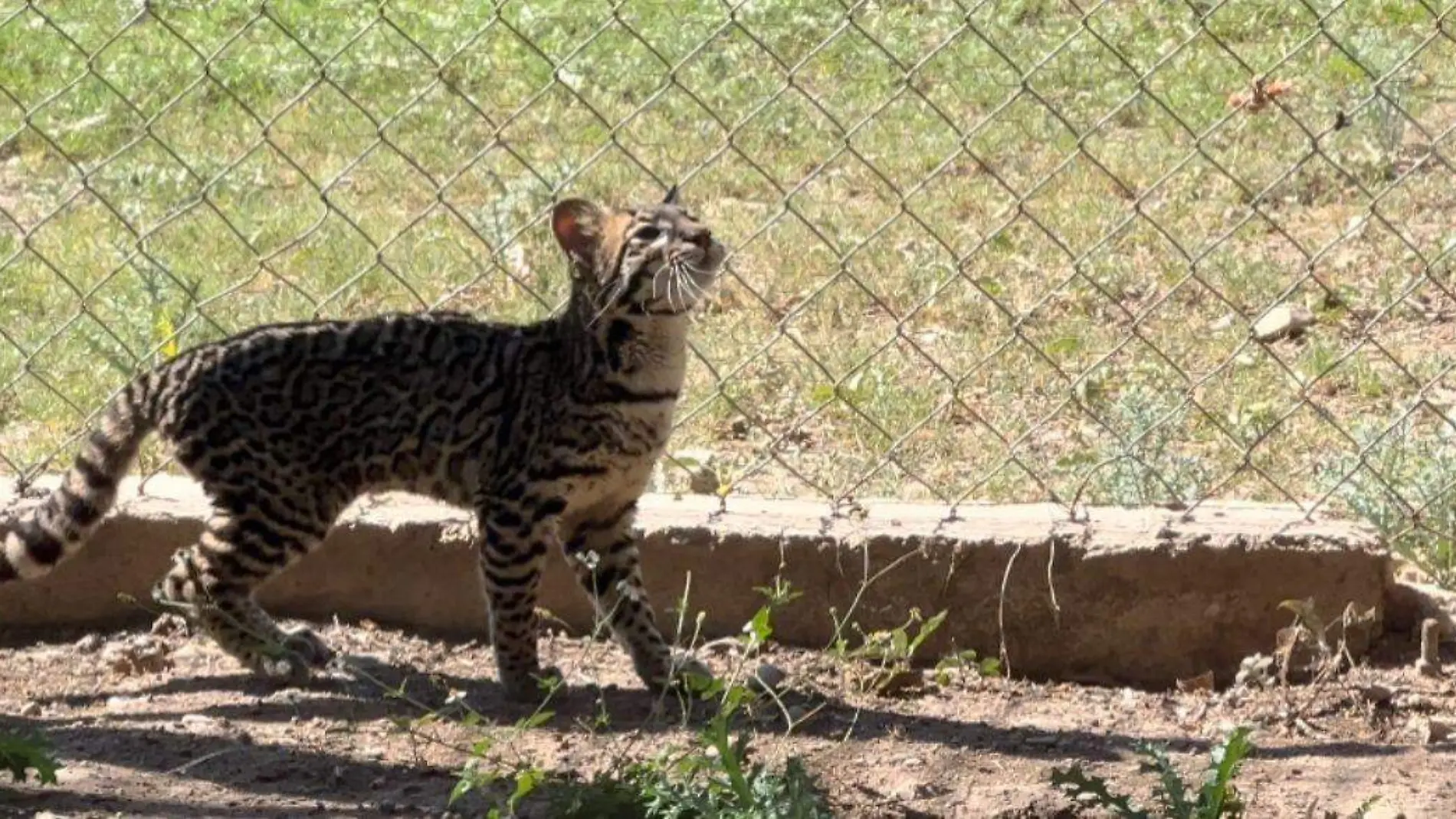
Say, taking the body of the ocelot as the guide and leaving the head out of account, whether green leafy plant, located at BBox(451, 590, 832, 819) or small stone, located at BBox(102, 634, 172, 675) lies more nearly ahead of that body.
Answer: the green leafy plant

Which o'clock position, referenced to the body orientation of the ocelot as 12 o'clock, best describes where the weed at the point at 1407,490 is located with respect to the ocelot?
The weed is roughly at 12 o'clock from the ocelot.

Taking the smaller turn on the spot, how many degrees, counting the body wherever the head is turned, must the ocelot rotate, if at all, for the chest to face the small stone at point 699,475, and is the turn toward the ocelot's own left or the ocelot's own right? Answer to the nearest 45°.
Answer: approximately 45° to the ocelot's own left

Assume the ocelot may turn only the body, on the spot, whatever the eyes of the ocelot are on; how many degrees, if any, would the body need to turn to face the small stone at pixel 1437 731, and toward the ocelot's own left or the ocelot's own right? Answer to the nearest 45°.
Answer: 0° — it already faces it

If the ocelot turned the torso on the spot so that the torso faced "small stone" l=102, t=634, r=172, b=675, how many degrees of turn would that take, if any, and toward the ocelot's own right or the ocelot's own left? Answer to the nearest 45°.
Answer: approximately 180°

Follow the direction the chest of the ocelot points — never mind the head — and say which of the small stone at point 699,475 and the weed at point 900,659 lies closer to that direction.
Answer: the weed

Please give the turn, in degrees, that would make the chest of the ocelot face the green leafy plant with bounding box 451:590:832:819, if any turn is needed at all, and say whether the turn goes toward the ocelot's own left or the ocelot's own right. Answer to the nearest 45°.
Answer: approximately 90° to the ocelot's own right

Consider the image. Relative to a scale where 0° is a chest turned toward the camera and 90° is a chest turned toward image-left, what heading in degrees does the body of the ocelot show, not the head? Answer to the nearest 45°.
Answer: approximately 270°
